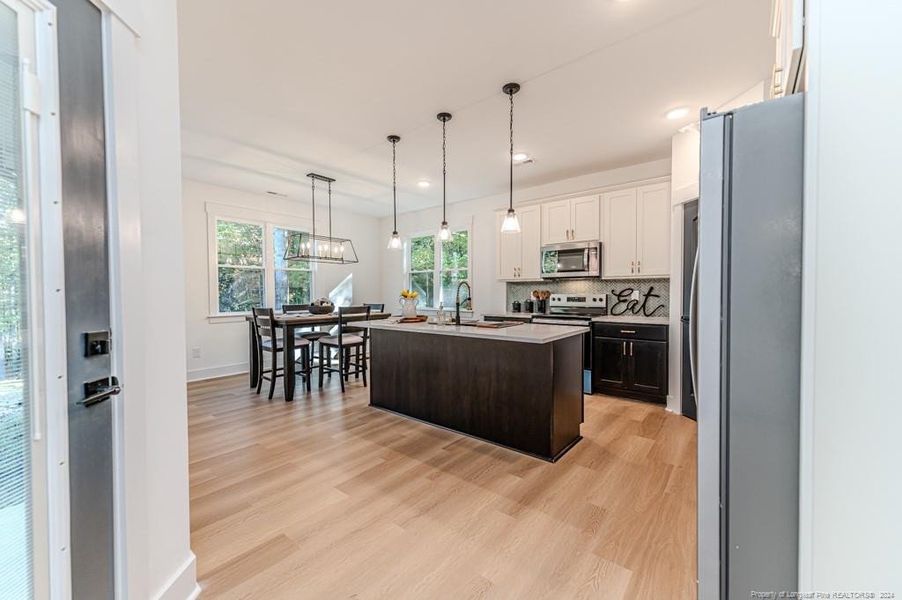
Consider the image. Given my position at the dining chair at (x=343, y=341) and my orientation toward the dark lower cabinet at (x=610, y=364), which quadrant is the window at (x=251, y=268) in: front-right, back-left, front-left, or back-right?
back-left

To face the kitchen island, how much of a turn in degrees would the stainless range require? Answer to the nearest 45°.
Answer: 0° — it already faces it

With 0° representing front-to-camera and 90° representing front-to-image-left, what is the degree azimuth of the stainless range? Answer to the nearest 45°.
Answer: approximately 0°

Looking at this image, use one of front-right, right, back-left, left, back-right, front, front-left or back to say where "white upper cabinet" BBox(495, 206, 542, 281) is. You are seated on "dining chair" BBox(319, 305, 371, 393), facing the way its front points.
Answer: back-right

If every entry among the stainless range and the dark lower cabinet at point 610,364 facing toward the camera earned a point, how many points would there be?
2

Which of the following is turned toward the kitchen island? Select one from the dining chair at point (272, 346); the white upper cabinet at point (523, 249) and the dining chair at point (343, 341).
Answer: the white upper cabinet

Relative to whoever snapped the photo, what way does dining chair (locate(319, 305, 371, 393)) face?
facing away from the viewer and to the left of the viewer

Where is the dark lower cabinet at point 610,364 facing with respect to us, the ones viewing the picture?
facing the viewer

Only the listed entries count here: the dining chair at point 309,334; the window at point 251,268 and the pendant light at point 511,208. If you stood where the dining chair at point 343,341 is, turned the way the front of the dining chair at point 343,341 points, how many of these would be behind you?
1

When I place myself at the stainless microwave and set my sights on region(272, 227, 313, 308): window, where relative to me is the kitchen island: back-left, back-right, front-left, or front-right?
front-left

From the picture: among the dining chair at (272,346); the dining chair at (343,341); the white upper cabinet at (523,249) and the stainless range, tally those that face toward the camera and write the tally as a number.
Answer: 2

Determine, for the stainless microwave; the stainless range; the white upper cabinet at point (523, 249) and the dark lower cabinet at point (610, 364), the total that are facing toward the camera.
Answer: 4

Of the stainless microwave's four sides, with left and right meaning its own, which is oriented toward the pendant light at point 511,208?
front

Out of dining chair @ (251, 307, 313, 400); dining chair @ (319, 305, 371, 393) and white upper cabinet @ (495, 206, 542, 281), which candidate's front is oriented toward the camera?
the white upper cabinet

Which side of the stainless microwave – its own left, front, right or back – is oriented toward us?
front

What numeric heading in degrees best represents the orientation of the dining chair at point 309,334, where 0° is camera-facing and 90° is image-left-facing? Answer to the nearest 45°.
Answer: approximately 315°
